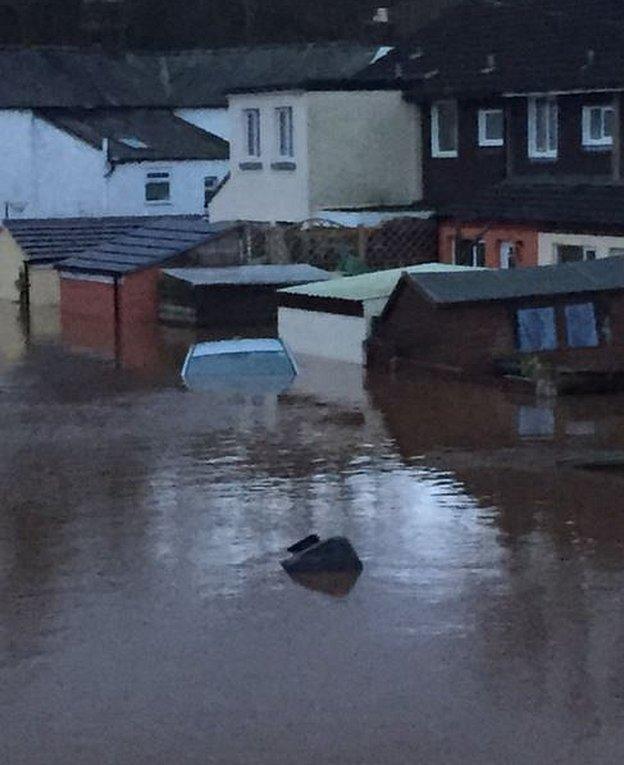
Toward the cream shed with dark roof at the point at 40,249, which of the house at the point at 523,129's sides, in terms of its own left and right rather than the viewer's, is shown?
right

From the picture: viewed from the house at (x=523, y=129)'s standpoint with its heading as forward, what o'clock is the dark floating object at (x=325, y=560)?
The dark floating object is roughly at 12 o'clock from the house.

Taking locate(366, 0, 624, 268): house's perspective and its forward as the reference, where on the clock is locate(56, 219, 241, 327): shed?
The shed is roughly at 3 o'clock from the house.

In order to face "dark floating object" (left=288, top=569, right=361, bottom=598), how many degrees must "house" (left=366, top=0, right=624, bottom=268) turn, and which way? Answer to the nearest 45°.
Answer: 0° — it already faces it

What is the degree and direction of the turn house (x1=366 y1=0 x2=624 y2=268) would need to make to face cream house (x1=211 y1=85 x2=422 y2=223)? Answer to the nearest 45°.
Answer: approximately 135° to its right

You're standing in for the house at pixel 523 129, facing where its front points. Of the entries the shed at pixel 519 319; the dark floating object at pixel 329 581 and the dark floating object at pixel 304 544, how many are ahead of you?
3

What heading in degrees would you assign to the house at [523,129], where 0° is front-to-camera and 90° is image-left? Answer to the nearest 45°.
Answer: approximately 0°

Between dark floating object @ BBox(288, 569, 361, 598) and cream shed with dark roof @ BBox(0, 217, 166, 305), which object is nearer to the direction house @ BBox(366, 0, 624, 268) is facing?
the dark floating object

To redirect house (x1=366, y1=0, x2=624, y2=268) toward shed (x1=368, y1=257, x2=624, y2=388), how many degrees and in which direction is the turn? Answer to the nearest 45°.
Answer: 0° — it already faces it
